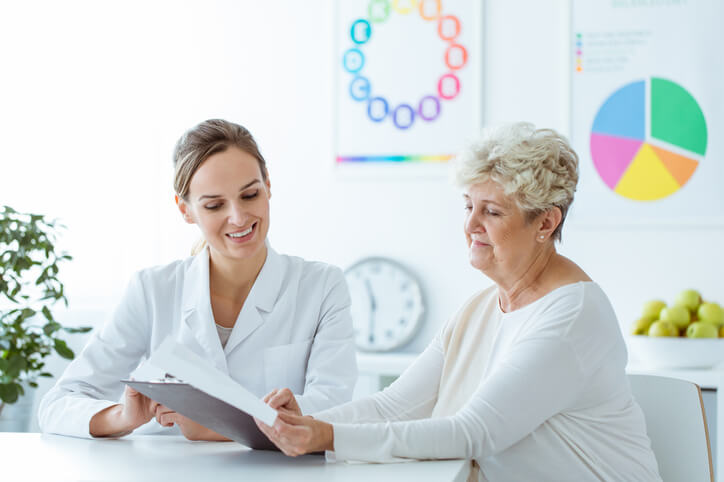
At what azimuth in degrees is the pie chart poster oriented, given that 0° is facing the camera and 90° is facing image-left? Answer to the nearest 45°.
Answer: approximately 0°

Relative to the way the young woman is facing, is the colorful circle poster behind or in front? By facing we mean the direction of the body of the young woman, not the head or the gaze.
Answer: behind

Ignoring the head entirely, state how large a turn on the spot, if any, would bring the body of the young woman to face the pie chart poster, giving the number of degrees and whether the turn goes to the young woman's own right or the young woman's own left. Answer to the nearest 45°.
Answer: approximately 135° to the young woman's own left

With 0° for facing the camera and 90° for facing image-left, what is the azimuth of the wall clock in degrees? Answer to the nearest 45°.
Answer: approximately 0°

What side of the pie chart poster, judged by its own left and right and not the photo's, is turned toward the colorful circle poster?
right

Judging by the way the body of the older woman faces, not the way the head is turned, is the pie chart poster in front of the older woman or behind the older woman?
behind
